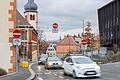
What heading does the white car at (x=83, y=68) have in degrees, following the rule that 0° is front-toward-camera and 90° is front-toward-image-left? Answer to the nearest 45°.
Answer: approximately 315°
